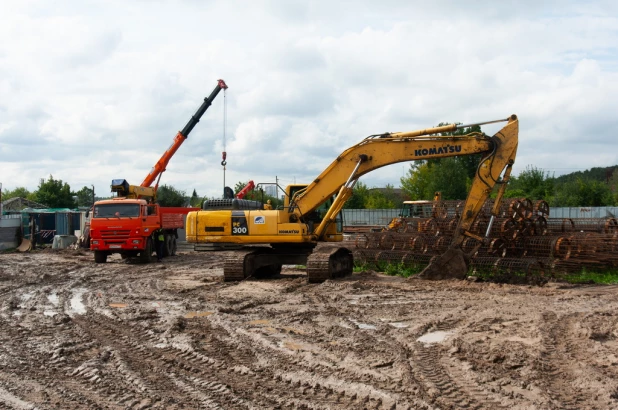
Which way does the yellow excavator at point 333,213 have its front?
to the viewer's right

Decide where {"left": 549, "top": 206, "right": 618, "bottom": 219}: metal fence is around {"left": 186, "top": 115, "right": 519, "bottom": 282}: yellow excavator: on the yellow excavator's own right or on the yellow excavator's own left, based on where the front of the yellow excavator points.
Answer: on the yellow excavator's own left

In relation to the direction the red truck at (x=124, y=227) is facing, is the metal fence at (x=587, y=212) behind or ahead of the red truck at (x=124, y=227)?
behind

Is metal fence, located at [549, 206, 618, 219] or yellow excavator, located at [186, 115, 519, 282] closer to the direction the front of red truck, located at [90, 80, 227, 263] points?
the yellow excavator

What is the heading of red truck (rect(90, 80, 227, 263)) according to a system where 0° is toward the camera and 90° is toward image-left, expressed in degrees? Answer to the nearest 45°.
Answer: approximately 45°

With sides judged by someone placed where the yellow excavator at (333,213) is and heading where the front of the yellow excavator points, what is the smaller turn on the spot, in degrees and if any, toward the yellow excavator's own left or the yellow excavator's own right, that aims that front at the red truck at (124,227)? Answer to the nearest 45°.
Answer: approximately 135° to the yellow excavator's own left

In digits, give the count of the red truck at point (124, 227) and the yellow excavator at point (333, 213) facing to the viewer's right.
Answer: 1

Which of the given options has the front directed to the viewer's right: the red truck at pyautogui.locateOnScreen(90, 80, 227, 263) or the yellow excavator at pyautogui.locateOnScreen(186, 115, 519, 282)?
the yellow excavator

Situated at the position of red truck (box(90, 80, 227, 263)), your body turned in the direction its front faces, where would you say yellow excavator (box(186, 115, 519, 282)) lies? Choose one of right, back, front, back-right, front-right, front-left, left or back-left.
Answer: left

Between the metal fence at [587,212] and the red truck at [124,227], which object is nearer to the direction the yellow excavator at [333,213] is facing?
the metal fence
